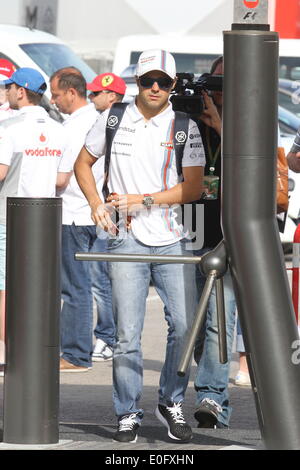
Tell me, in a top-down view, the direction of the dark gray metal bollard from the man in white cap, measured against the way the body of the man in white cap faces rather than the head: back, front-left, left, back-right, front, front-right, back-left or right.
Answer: front-right

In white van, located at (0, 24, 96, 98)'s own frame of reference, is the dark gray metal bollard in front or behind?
in front

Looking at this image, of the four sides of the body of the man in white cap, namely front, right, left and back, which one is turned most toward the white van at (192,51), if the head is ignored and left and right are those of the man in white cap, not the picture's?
back

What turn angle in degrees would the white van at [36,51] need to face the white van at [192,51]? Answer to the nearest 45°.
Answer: approximately 90° to its left

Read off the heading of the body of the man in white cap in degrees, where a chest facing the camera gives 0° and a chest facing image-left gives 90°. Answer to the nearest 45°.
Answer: approximately 0°

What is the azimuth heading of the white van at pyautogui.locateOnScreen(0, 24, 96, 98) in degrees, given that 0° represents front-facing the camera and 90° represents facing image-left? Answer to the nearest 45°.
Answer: approximately 315°
